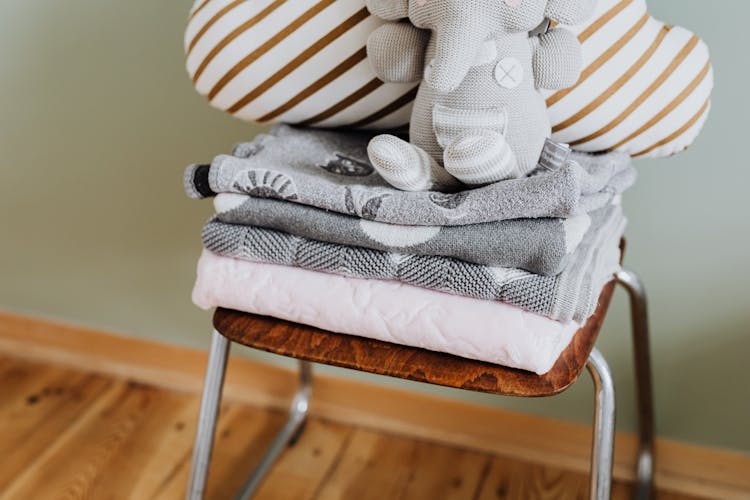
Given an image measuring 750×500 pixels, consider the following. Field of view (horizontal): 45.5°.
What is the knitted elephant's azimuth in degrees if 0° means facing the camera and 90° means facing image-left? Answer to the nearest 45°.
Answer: approximately 45°
